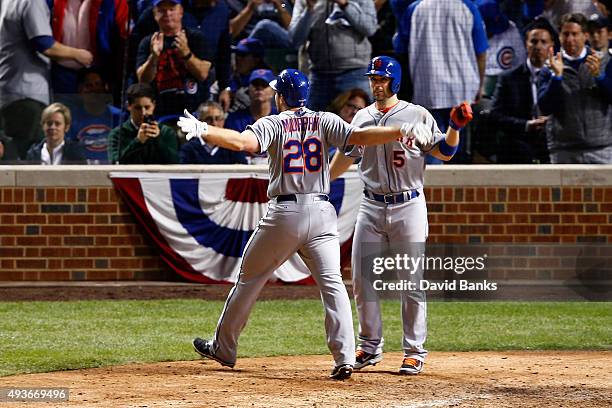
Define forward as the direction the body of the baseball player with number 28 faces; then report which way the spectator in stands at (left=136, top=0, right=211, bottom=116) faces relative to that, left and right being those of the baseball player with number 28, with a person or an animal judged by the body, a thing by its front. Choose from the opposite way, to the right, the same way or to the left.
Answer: the opposite way

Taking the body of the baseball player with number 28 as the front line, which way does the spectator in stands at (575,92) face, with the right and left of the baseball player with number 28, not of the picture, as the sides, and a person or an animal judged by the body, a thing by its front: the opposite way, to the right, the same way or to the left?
the opposite way

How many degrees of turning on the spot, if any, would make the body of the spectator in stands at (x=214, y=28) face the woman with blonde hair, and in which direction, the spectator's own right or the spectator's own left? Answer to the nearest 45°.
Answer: approximately 90° to the spectator's own right

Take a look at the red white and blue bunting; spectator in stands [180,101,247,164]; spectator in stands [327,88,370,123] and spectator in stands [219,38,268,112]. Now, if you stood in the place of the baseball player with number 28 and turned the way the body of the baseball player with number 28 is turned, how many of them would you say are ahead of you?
4

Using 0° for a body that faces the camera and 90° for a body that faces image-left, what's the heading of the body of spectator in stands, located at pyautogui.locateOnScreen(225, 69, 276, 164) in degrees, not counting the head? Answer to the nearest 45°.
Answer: approximately 0°

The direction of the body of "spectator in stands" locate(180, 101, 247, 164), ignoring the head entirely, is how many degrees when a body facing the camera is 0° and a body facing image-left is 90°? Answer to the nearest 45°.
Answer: approximately 0°

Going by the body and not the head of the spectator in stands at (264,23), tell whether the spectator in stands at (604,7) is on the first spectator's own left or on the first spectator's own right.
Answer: on the first spectator's own left

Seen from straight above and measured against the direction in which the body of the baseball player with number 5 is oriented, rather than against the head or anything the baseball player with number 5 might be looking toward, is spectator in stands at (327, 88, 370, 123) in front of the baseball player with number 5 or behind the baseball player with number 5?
behind
